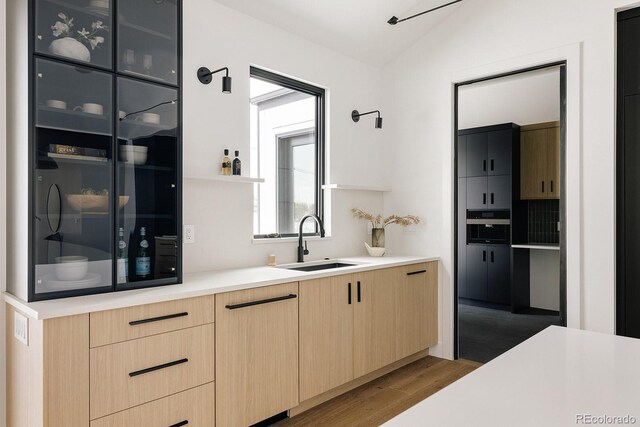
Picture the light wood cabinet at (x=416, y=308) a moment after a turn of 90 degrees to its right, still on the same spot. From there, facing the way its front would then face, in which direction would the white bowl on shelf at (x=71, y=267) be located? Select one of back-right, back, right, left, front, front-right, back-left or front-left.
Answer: front

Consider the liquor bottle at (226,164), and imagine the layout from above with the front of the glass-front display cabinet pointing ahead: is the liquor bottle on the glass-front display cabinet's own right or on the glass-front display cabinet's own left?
on the glass-front display cabinet's own left

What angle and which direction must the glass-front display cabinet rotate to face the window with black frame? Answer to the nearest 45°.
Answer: approximately 90° to its left

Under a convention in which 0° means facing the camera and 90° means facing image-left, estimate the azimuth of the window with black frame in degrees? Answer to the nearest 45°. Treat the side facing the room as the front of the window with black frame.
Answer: approximately 315°

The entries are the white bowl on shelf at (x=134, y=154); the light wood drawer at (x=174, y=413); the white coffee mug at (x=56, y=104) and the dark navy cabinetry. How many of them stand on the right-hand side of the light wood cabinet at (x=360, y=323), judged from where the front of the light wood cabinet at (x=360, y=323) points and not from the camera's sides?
3

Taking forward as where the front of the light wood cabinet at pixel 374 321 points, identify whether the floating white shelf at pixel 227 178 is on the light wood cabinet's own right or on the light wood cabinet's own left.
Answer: on the light wood cabinet's own right

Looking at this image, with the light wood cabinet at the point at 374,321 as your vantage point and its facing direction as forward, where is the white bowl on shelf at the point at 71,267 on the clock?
The white bowl on shelf is roughly at 3 o'clock from the light wood cabinet.

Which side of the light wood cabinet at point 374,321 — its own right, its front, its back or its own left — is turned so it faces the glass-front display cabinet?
right

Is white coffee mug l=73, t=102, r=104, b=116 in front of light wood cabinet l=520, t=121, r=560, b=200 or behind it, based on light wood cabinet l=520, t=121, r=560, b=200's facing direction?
in front

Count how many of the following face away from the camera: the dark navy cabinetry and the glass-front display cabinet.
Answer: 0

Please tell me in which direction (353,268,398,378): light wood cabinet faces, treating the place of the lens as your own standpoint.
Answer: facing the viewer and to the right of the viewer

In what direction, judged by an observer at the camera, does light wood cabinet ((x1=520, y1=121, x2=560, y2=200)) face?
facing the viewer

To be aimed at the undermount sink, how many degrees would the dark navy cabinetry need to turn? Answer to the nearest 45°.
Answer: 0° — it already faces it
